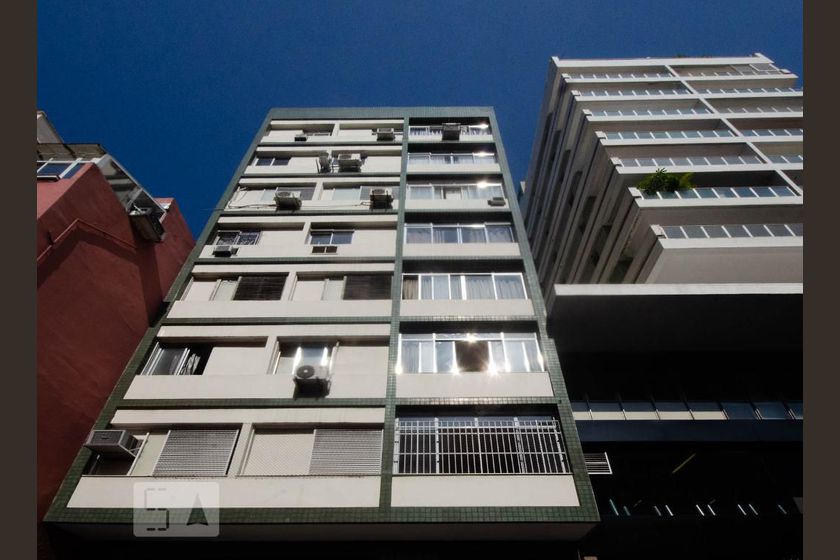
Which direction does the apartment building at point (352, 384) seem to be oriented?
toward the camera

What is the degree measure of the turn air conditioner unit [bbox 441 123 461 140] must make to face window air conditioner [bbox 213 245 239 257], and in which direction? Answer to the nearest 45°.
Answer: approximately 90° to its right

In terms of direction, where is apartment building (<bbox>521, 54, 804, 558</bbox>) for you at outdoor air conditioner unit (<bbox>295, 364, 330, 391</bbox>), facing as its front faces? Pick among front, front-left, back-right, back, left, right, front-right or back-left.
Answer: left

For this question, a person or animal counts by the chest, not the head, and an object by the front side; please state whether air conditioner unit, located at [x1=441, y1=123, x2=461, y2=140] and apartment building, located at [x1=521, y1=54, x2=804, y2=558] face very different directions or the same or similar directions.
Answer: same or similar directions

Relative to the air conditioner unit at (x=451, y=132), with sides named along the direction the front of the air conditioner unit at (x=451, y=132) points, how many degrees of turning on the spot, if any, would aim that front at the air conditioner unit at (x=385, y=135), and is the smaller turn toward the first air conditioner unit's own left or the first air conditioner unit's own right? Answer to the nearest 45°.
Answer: approximately 90° to the first air conditioner unit's own right

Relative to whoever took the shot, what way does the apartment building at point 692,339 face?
facing the viewer

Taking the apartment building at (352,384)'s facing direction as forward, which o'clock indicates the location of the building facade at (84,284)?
The building facade is roughly at 3 o'clock from the apartment building.

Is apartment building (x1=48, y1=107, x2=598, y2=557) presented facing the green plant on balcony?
no

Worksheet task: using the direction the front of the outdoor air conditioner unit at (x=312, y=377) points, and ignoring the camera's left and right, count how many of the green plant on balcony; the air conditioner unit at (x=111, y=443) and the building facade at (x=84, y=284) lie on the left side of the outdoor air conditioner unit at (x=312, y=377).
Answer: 1

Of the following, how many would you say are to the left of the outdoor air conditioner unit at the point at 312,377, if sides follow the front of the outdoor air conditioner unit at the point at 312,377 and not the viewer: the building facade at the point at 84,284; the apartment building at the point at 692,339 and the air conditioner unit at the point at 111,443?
1

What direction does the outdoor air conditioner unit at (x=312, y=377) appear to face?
toward the camera

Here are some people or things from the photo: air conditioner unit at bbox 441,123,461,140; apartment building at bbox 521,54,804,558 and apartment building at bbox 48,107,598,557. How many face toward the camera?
3

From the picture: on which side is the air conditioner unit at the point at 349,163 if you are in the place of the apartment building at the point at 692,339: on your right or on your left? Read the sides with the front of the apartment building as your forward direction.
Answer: on your right

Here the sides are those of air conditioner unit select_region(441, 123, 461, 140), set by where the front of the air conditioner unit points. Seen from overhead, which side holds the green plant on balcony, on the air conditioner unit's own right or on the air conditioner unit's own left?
on the air conditioner unit's own left
